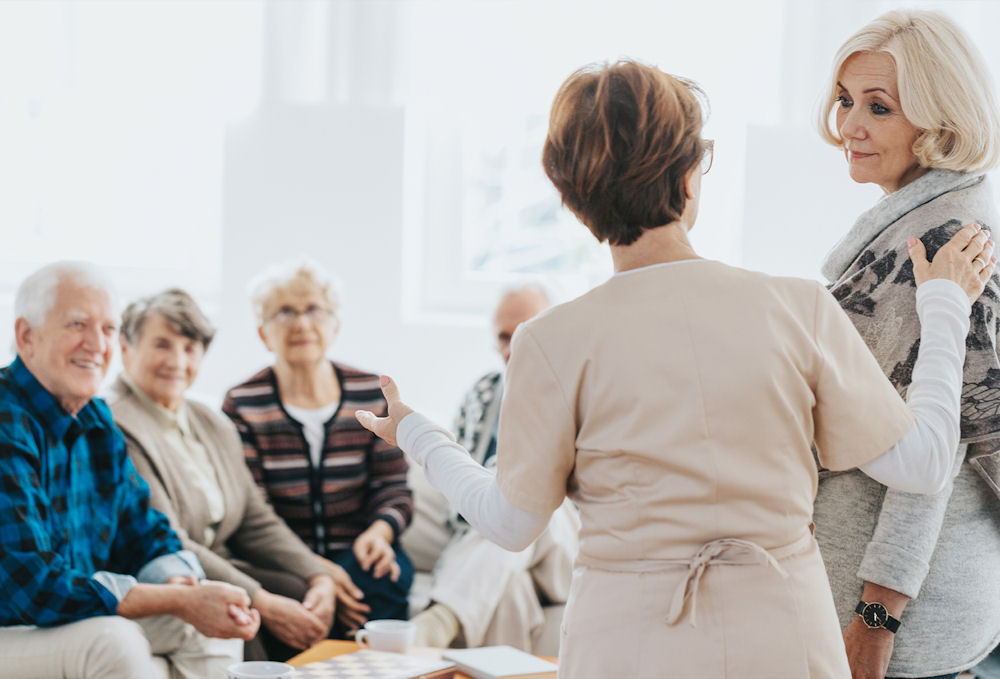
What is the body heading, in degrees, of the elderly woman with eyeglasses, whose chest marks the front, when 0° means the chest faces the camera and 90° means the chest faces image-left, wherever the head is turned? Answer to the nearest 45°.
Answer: approximately 0°

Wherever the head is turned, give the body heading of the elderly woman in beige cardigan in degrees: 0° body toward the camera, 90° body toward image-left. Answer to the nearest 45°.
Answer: approximately 315°

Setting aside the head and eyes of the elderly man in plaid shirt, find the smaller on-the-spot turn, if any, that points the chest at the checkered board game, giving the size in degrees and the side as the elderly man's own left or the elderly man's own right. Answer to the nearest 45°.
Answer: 0° — they already face it

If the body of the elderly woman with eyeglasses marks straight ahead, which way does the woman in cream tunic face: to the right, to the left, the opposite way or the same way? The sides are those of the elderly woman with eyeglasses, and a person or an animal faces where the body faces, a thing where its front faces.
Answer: the opposite way

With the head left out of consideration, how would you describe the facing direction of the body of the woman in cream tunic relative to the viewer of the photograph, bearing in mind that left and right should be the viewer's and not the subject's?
facing away from the viewer

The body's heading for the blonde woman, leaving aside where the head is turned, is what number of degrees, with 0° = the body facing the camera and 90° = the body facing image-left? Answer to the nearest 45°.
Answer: approximately 90°

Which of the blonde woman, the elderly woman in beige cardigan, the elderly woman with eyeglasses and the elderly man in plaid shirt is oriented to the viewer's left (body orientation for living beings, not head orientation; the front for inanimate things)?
the blonde woman
